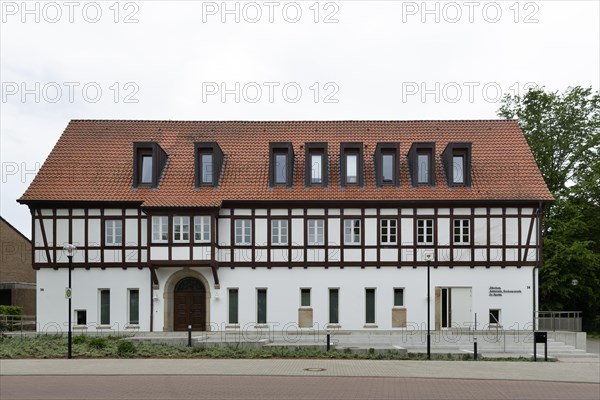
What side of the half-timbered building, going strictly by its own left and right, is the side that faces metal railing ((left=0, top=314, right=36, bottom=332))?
right

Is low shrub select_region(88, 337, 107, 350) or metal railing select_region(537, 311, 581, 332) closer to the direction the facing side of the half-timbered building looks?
the low shrub

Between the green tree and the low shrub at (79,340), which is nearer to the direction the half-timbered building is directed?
the low shrub

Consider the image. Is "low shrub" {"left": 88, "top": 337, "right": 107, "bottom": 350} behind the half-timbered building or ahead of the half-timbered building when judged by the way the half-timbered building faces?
ahead

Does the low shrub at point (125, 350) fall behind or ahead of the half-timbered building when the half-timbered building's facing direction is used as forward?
ahead

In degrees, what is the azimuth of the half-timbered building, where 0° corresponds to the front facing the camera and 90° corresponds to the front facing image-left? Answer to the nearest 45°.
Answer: approximately 0°

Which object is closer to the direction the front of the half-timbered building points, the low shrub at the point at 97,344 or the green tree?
the low shrub

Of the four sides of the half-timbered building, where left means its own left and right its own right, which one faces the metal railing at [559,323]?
left
